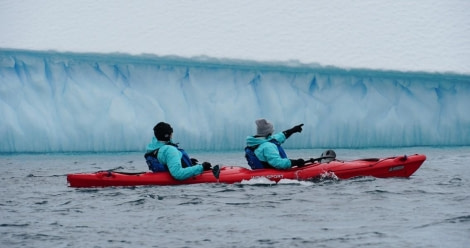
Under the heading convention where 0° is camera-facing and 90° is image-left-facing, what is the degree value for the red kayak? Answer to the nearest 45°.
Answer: approximately 270°

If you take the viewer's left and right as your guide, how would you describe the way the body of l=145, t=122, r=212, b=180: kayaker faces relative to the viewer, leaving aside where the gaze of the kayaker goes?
facing to the right of the viewer

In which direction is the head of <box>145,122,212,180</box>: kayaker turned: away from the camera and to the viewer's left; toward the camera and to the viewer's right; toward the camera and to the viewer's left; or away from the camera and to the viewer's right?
away from the camera and to the viewer's right
